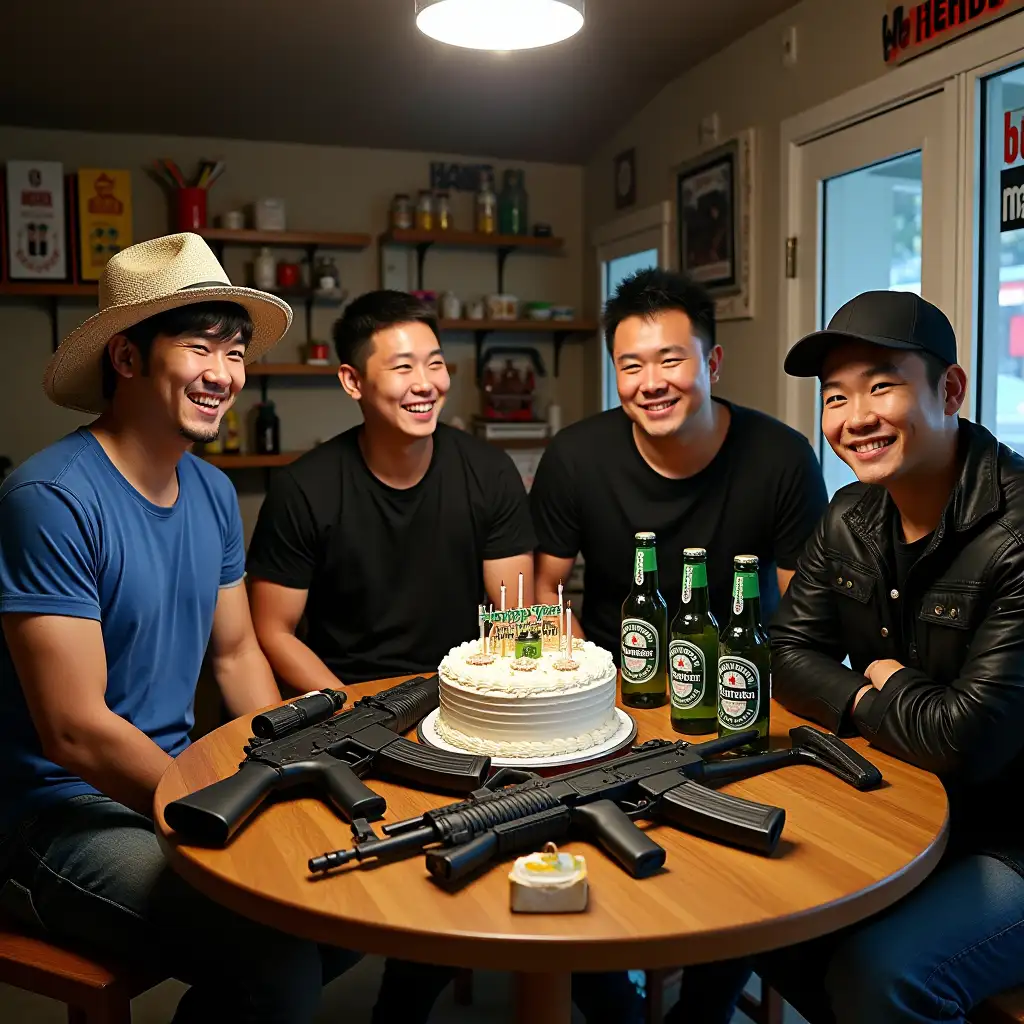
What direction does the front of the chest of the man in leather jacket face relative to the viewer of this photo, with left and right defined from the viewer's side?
facing the viewer and to the left of the viewer

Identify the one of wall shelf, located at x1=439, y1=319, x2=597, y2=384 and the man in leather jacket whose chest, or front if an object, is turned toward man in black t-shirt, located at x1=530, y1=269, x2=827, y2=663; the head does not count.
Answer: the wall shelf

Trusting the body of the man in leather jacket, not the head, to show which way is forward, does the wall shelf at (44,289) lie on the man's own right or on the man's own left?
on the man's own right

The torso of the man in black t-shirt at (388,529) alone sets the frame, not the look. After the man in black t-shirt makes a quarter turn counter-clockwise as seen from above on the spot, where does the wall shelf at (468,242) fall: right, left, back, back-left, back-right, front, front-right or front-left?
left

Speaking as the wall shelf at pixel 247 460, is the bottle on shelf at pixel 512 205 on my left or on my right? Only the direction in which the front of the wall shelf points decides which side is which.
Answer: on my left

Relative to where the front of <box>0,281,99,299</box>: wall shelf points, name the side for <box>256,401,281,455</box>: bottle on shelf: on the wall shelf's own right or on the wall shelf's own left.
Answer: on the wall shelf's own left

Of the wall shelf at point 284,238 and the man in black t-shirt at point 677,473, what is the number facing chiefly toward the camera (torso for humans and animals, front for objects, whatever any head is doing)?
2

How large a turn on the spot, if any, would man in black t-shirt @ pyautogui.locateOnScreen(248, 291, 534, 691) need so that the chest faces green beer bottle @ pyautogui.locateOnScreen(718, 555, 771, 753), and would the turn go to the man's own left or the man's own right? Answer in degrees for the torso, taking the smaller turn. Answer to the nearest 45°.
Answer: approximately 45° to the man's own left

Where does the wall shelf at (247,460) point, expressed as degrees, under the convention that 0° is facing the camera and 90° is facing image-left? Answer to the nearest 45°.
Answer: approximately 0°
